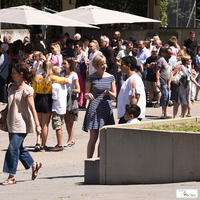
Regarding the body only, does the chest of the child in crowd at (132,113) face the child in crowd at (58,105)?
no

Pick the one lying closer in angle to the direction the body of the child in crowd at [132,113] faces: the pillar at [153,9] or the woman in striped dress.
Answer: the woman in striped dress

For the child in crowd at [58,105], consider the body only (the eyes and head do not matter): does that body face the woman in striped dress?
no

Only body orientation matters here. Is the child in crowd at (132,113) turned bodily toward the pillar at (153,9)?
no
